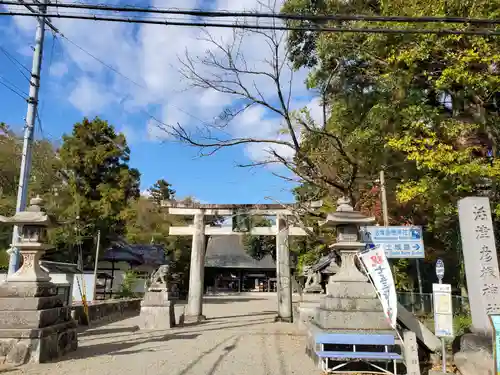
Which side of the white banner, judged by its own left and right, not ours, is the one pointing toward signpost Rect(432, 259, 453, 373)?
left

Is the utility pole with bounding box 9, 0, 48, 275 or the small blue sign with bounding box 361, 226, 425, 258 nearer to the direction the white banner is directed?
the utility pole

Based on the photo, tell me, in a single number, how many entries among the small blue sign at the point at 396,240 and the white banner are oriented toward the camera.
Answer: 2

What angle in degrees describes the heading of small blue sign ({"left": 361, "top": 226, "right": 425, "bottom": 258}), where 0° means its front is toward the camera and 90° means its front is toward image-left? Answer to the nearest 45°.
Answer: approximately 0°

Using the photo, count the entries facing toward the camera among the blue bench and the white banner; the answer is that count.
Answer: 2

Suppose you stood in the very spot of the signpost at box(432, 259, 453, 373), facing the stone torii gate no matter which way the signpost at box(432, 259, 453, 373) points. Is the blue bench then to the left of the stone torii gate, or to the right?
left

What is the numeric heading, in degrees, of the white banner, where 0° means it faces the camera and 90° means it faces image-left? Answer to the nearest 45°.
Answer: approximately 0°

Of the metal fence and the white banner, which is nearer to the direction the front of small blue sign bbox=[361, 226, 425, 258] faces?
the white banner

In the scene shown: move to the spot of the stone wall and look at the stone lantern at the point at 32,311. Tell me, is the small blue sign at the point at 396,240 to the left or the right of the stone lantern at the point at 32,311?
left
